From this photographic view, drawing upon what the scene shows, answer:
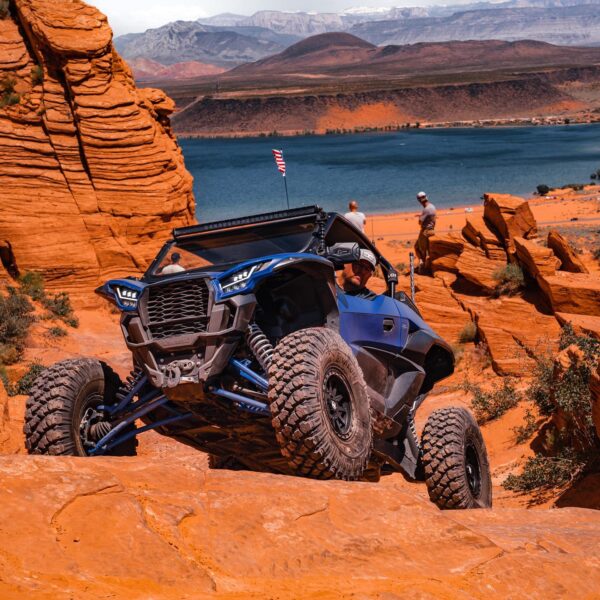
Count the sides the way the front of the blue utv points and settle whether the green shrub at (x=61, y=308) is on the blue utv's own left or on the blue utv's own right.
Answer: on the blue utv's own right

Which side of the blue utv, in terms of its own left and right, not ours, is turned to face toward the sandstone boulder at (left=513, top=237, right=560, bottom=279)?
back

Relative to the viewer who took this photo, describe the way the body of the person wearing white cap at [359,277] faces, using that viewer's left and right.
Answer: facing the viewer and to the left of the viewer

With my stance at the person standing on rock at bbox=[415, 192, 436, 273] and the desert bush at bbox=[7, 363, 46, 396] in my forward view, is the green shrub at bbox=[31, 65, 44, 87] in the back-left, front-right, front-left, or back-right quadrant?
front-right

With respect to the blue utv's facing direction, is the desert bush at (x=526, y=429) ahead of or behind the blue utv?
behind

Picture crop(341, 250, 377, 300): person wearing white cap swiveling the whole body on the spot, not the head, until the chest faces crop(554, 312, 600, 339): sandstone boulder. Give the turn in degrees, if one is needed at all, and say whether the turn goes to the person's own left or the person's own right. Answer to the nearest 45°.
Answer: approximately 180°

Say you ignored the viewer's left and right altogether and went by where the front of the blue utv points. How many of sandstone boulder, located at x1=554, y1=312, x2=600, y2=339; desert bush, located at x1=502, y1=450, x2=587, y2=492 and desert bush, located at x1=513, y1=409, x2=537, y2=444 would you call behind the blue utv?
3

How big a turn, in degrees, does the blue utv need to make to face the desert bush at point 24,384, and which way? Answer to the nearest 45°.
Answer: approximately 90° to its right
